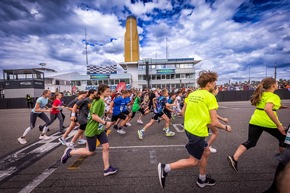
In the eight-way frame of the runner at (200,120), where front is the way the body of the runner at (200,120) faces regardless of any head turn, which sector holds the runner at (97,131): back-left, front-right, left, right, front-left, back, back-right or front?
back-left

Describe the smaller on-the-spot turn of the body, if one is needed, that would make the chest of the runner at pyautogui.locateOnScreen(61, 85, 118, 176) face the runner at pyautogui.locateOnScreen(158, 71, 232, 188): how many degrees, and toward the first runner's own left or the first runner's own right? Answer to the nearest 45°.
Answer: approximately 45° to the first runner's own right
